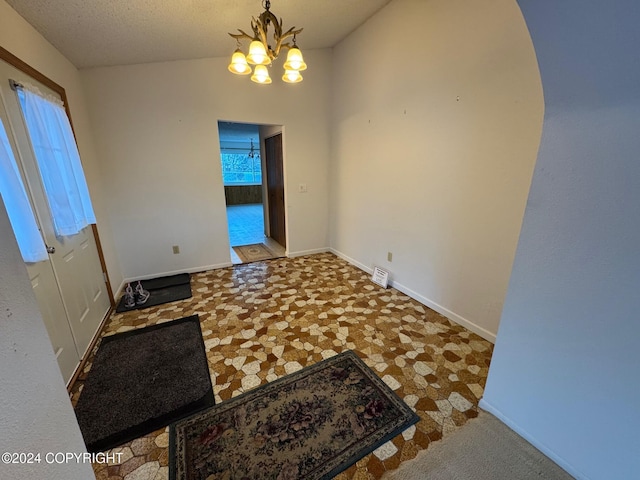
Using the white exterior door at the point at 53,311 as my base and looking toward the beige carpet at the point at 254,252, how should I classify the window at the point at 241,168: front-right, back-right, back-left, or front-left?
front-left

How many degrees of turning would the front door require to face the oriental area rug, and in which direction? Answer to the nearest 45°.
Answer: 0° — it already faces it

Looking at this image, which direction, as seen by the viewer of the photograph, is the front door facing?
facing the viewer and to the right of the viewer
